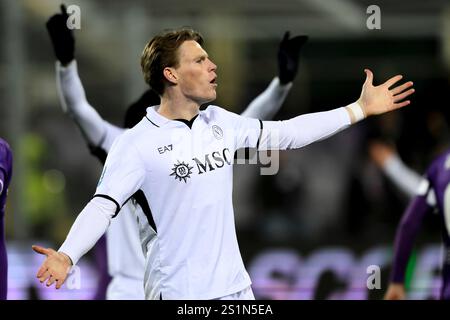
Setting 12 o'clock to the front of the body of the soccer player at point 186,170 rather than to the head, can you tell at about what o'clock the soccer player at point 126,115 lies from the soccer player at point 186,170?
the soccer player at point 126,115 is roughly at 7 o'clock from the soccer player at point 186,170.

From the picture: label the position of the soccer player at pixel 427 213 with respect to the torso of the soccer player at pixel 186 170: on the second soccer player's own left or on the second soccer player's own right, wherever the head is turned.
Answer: on the second soccer player's own left

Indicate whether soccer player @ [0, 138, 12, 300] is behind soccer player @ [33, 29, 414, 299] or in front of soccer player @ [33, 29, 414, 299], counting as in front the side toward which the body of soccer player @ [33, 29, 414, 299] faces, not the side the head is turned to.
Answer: behind

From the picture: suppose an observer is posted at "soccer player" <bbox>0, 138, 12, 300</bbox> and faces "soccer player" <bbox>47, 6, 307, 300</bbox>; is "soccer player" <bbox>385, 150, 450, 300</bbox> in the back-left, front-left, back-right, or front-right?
front-right

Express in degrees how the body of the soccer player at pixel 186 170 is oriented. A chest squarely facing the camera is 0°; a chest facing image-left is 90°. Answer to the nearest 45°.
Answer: approximately 315°

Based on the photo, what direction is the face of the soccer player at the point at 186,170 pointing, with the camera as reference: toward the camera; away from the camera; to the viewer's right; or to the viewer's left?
to the viewer's right

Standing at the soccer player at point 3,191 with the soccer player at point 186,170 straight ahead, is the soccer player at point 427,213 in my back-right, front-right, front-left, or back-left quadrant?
front-left

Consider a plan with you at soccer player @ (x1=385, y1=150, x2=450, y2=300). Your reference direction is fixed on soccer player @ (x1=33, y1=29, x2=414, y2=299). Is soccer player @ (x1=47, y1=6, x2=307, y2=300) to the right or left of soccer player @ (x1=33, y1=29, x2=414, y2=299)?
right
